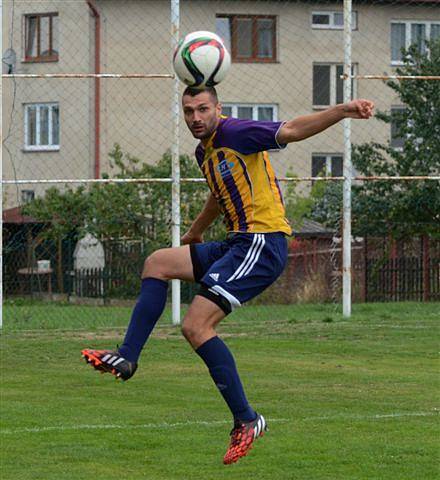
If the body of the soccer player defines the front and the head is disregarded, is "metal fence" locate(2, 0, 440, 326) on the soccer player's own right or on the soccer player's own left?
on the soccer player's own right

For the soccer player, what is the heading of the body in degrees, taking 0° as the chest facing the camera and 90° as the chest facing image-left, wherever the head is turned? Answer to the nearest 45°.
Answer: approximately 45°

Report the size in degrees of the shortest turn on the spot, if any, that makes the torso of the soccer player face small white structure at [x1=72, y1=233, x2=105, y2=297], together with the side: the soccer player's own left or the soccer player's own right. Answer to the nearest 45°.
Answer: approximately 135° to the soccer player's own right

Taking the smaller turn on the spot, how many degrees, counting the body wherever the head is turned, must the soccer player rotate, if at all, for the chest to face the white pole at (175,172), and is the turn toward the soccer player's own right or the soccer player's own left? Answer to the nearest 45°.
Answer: approximately 135° to the soccer player's own right
